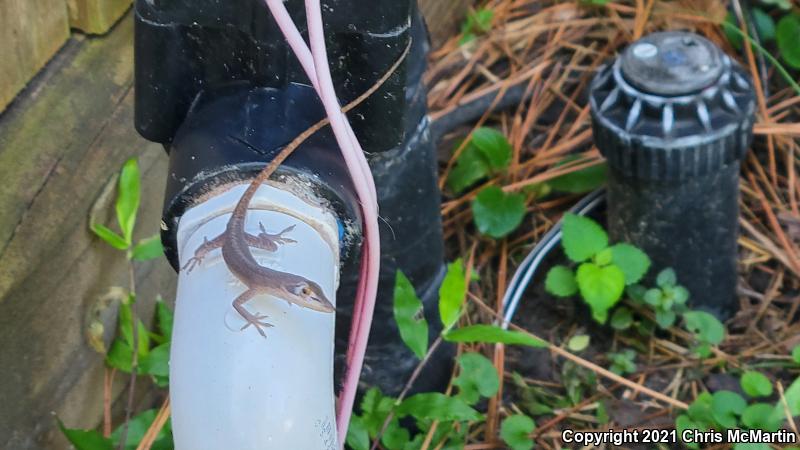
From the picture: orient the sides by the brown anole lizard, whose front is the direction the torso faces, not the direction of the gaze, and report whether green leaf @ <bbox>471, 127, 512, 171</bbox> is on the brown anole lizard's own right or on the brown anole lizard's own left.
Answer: on the brown anole lizard's own left

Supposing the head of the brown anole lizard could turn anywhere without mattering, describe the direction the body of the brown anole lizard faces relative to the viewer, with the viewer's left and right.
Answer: facing the viewer and to the right of the viewer

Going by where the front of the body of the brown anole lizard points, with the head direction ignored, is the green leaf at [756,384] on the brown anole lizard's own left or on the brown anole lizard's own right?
on the brown anole lizard's own left

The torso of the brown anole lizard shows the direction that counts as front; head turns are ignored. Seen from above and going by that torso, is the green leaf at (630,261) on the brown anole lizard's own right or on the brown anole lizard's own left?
on the brown anole lizard's own left

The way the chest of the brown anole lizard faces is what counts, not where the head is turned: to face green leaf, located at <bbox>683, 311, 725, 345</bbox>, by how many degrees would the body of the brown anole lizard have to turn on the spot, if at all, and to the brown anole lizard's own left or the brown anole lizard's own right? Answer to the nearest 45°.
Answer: approximately 90° to the brown anole lizard's own left

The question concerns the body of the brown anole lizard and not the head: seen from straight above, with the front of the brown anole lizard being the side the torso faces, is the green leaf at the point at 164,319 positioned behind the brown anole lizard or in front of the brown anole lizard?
behind
